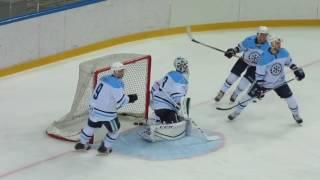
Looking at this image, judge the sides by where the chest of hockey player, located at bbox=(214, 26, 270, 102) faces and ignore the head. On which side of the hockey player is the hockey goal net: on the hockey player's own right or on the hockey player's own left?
on the hockey player's own right

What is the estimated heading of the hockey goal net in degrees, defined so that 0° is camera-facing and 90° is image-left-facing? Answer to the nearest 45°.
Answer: approximately 315°

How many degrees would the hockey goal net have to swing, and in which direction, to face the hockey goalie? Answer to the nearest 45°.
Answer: approximately 45° to its left
